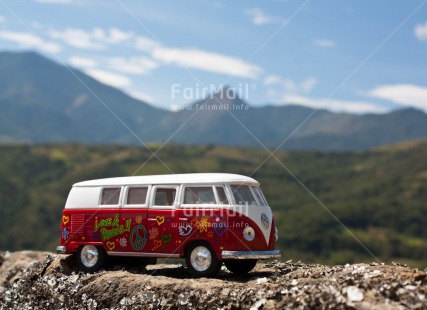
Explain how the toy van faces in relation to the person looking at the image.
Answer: facing the viewer and to the right of the viewer
